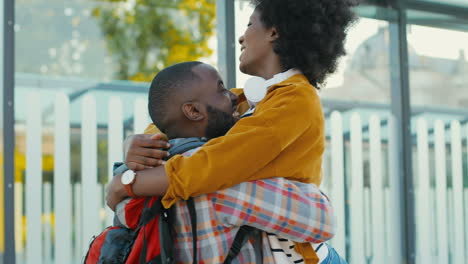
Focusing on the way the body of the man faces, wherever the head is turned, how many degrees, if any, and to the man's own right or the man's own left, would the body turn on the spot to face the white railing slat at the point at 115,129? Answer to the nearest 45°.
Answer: approximately 90° to the man's own left

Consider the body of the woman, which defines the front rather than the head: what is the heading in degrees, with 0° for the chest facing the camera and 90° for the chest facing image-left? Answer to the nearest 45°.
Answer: approximately 90°

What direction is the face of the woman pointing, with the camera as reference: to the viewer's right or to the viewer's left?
to the viewer's left

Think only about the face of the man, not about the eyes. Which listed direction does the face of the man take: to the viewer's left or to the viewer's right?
to the viewer's right

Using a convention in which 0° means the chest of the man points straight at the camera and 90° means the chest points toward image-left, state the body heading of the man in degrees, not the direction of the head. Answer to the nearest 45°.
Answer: approximately 270°

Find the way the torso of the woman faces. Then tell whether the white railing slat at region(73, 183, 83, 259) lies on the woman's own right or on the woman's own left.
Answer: on the woman's own right

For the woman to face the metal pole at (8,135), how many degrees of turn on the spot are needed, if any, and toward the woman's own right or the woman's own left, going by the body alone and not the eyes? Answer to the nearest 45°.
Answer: approximately 45° to the woman's own right
